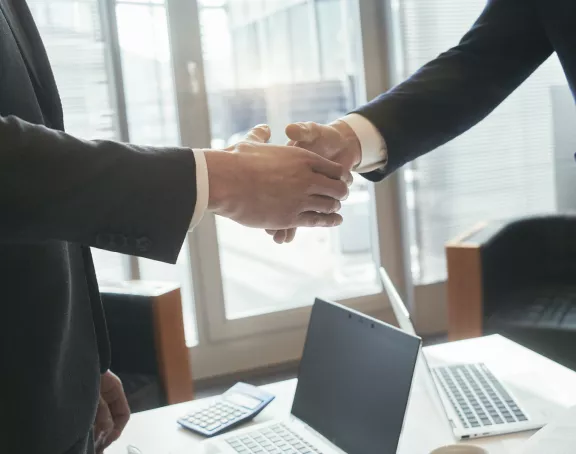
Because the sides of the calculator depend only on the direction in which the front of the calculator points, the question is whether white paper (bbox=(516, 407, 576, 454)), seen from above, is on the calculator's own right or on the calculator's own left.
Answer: on the calculator's own left

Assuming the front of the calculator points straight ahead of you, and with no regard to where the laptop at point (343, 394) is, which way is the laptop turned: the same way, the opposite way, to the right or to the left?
the same way

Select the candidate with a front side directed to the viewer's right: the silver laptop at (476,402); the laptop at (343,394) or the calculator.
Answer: the silver laptop

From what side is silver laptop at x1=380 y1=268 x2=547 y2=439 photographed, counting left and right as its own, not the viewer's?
right

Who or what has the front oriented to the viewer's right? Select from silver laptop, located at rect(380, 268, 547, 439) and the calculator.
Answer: the silver laptop

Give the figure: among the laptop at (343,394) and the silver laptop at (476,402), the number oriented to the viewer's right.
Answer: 1

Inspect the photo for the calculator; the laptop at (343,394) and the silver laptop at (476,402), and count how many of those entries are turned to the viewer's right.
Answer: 1

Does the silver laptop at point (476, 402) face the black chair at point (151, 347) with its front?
no

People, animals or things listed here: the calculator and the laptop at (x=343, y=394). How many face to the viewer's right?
0

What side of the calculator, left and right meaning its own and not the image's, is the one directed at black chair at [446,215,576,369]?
back

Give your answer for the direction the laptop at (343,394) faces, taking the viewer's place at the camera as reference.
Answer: facing the viewer and to the left of the viewer
